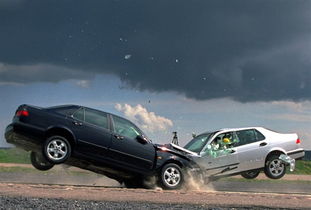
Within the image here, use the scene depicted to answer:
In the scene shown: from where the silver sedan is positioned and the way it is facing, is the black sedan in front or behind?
in front

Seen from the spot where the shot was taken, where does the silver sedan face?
facing the viewer and to the left of the viewer
